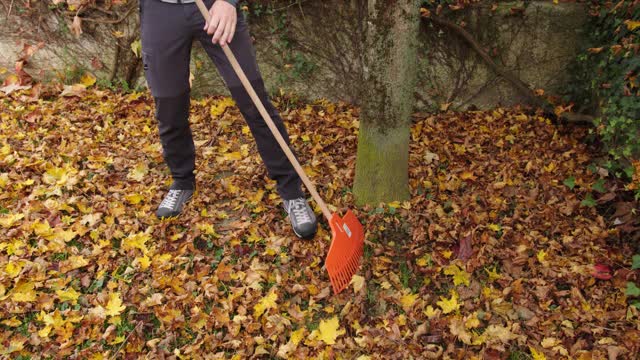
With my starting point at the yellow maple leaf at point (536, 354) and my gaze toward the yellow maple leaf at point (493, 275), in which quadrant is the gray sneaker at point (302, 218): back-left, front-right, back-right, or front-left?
front-left

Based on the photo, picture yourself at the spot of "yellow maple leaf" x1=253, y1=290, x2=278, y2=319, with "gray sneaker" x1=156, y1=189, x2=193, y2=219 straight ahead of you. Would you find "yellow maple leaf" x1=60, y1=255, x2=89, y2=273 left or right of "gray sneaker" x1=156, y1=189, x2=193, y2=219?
left

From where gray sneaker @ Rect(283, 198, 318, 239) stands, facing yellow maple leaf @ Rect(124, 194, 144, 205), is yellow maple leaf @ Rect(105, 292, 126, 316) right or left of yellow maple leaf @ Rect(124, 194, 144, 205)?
left

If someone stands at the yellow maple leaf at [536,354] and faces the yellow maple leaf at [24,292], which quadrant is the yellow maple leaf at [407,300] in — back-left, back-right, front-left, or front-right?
front-right

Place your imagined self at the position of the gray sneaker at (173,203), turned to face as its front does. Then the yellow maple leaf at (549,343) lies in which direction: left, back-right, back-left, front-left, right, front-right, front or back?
left

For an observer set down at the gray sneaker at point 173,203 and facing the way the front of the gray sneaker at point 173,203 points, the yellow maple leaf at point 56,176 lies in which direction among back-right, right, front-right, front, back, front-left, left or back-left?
right

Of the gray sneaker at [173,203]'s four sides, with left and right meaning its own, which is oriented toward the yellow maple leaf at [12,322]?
front

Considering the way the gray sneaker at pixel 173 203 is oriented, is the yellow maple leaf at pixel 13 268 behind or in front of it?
in front

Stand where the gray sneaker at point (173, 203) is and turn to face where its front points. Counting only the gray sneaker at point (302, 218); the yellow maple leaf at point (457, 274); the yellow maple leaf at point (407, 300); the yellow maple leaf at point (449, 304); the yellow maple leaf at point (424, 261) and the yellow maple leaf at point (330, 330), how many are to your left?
6

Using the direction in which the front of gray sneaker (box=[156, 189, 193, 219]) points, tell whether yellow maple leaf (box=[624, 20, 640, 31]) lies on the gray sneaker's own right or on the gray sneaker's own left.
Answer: on the gray sneaker's own left

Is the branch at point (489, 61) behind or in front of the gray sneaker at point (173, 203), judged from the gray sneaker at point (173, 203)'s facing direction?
behind

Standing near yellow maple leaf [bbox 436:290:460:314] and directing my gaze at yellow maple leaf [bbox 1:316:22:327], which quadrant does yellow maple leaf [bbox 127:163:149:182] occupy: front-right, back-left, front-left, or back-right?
front-right

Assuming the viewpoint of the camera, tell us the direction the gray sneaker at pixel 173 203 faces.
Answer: facing the viewer and to the left of the viewer
